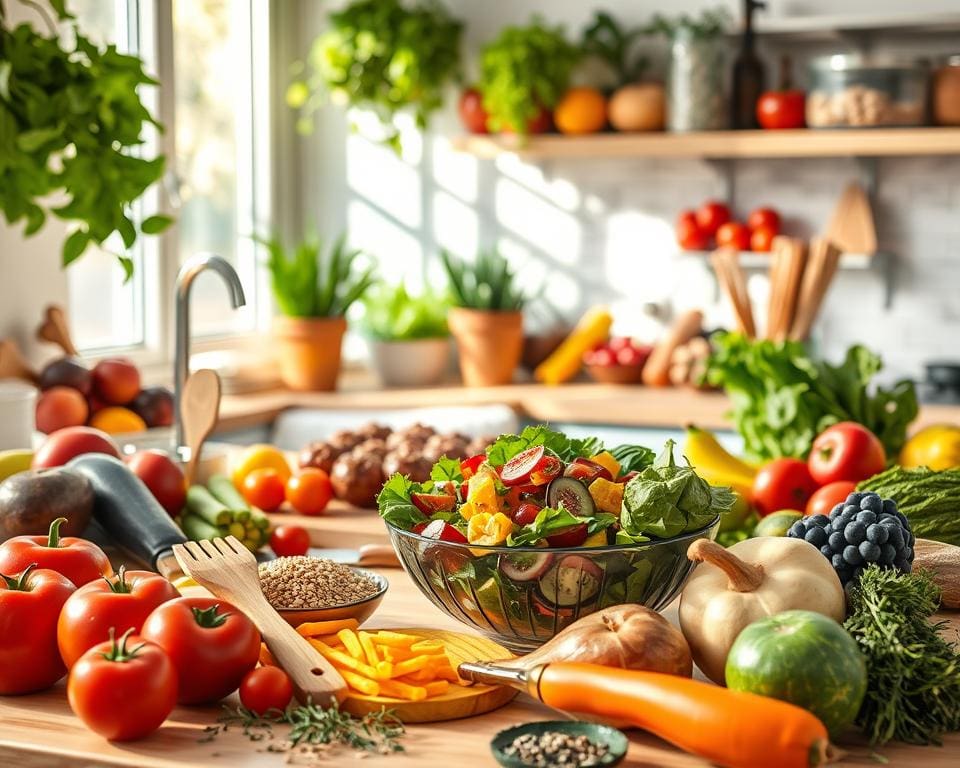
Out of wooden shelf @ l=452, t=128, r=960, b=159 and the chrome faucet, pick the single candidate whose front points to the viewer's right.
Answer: the chrome faucet

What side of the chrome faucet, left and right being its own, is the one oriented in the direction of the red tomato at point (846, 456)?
front

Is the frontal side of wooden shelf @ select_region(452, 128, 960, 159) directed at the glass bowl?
yes

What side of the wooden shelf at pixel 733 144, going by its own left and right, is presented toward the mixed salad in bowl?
front

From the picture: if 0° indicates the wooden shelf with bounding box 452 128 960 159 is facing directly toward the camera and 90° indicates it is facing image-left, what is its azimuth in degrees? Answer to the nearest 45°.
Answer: approximately 0°

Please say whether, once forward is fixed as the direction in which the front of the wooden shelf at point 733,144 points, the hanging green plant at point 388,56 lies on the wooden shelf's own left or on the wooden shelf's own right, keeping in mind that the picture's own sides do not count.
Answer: on the wooden shelf's own right

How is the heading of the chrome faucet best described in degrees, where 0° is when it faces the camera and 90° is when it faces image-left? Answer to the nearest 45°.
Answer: approximately 270°

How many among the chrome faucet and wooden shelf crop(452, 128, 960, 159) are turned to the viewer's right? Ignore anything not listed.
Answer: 1

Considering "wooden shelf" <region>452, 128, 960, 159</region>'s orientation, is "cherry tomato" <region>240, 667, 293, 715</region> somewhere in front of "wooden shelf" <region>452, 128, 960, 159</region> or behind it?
in front

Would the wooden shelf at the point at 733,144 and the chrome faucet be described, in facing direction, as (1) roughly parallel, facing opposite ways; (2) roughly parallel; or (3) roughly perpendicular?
roughly perpendicular
